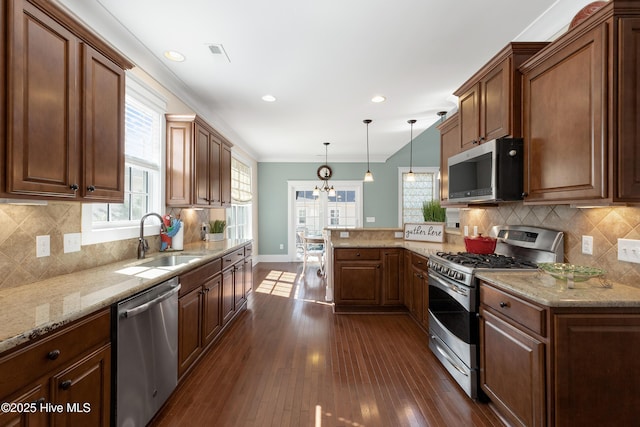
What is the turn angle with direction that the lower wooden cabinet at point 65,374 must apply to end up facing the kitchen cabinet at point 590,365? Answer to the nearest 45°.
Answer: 0° — it already faces it

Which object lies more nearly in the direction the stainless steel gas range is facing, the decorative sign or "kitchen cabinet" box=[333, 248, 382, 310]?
the kitchen cabinet

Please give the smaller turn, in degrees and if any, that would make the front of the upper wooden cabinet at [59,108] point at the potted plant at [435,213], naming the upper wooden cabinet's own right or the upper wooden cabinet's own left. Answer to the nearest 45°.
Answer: approximately 45° to the upper wooden cabinet's own left

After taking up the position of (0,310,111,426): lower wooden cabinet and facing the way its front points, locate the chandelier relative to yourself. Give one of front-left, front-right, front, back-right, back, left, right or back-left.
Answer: left

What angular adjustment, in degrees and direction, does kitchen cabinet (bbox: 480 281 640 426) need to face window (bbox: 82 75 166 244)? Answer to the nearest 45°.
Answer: approximately 45° to its right

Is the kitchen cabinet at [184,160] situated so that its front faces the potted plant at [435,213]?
yes

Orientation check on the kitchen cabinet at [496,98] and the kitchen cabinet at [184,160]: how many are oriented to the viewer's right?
1

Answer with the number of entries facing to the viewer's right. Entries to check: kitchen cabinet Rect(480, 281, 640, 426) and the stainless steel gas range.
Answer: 0

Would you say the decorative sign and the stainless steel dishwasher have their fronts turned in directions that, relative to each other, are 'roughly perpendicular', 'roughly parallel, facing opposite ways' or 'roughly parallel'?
roughly perpendicular
